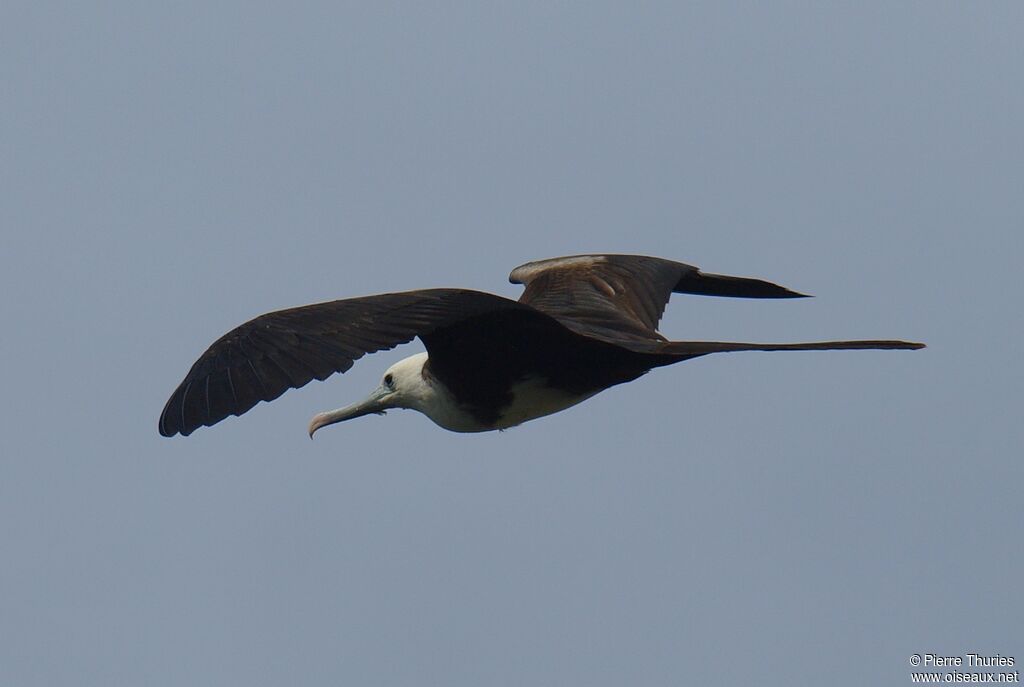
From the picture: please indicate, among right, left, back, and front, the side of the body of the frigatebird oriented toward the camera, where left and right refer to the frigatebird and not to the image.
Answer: left
